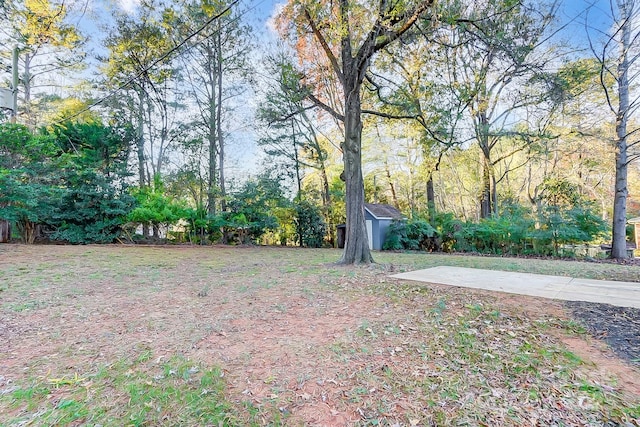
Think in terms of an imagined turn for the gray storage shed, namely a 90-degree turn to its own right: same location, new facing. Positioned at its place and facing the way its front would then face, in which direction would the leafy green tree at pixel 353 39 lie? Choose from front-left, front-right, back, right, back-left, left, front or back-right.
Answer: back-left

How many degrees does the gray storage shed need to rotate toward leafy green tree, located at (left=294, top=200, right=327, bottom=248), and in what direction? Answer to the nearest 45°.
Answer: approximately 45° to its right

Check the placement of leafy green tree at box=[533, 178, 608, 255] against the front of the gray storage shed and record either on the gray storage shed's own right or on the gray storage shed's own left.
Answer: on the gray storage shed's own left

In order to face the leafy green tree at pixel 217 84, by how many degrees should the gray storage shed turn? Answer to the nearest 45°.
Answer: approximately 45° to its right

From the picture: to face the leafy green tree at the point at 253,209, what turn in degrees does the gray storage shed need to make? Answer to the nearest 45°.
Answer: approximately 45° to its right

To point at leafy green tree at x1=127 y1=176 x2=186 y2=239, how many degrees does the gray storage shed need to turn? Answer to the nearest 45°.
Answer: approximately 45° to its right

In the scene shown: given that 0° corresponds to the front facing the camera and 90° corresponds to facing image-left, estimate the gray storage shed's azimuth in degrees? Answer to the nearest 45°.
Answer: approximately 45°

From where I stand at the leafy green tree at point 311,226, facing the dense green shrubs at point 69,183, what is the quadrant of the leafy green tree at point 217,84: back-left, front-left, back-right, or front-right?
front-right
